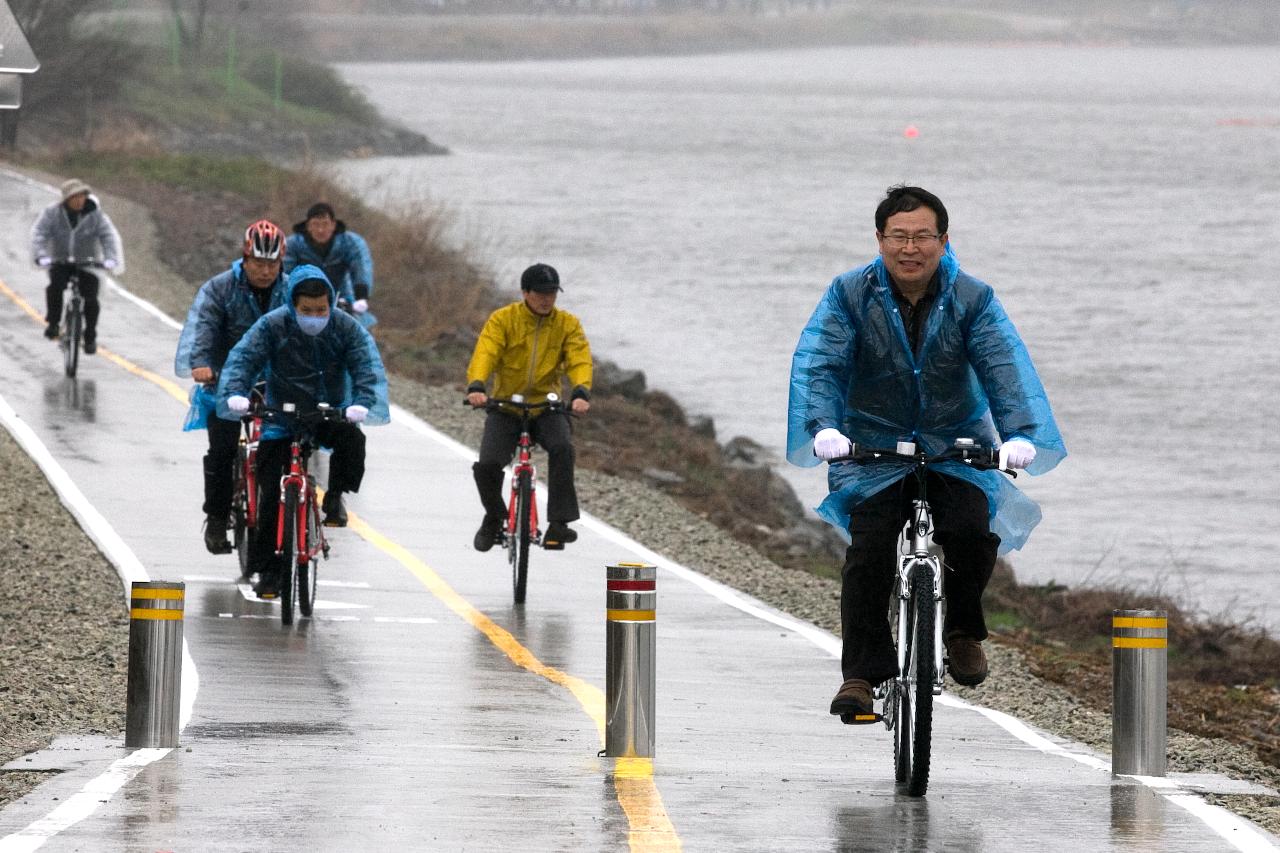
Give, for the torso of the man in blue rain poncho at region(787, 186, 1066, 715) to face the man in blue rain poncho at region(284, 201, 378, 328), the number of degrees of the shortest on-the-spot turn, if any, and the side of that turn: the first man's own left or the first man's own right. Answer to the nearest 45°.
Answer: approximately 135° to the first man's own right

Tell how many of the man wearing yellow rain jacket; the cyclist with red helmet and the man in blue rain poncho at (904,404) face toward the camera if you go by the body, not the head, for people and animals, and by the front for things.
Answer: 3

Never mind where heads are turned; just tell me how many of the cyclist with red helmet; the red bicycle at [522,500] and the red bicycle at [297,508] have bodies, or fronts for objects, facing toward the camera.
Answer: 3

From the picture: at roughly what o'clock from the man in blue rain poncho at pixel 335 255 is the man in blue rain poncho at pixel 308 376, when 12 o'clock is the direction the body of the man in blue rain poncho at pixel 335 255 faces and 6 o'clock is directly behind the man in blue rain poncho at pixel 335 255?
the man in blue rain poncho at pixel 308 376 is roughly at 12 o'clock from the man in blue rain poncho at pixel 335 255.

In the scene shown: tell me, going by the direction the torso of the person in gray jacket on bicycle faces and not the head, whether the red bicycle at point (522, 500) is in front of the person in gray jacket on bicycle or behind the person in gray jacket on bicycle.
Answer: in front

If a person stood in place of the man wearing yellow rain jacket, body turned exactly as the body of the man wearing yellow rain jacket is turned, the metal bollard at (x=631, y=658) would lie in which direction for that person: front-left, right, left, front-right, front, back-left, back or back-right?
front

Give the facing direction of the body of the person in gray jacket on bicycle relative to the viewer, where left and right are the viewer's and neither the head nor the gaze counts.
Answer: facing the viewer

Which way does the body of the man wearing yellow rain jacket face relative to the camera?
toward the camera

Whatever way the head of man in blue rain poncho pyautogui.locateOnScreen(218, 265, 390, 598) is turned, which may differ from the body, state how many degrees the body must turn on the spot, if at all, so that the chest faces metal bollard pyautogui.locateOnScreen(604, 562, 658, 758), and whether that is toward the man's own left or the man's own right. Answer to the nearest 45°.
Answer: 0° — they already face it

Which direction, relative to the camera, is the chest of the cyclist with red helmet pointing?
toward the camera

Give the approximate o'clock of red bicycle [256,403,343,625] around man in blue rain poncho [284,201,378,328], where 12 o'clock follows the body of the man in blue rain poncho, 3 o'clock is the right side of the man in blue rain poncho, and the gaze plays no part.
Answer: The red bicycle is roughly at 12 o'clock from the man in blue rain poncho.

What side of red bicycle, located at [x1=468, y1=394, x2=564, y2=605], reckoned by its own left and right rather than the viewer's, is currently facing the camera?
front

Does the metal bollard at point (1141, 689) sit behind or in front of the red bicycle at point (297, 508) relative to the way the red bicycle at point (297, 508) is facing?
in front

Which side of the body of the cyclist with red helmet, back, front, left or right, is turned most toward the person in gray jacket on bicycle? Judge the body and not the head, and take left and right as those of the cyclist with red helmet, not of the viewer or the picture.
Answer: back
